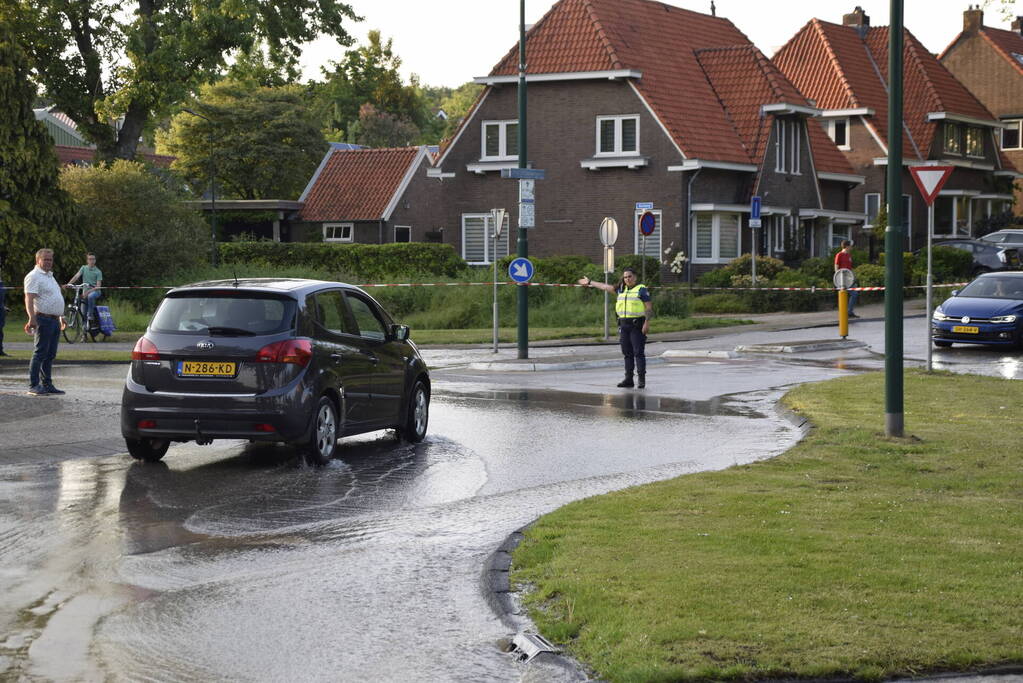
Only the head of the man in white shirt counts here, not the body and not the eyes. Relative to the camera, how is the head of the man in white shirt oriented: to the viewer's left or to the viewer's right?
to the viewer's right

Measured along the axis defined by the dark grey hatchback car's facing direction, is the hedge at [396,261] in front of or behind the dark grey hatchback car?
in front

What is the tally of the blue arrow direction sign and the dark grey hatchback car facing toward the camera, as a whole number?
1

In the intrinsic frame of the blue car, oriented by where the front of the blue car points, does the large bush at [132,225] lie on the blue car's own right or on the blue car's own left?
on the blue car's own right

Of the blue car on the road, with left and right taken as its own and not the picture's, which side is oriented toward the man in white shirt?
front

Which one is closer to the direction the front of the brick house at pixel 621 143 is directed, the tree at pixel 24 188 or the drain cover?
the drain cover

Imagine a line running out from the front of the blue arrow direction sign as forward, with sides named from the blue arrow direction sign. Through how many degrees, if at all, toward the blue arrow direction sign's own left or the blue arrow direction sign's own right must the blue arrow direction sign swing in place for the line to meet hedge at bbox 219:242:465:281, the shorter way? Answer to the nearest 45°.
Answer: approximately 180°

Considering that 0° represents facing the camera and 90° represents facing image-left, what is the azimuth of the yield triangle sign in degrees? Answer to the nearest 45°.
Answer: approximately 0°

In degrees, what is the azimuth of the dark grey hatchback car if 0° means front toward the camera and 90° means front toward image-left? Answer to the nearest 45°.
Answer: approximately 225°

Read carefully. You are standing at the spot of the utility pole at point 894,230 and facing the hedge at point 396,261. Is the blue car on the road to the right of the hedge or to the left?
right

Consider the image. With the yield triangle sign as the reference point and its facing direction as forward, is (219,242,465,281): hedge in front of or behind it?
behind
